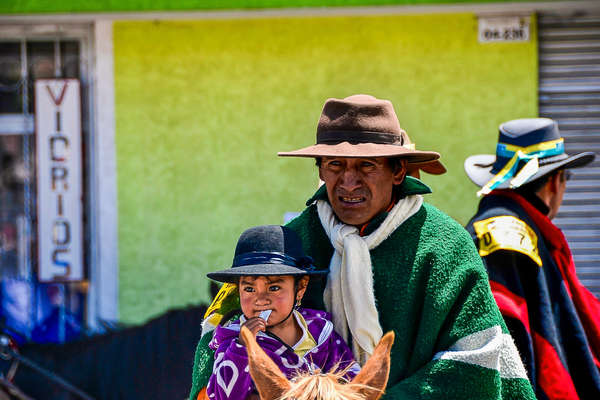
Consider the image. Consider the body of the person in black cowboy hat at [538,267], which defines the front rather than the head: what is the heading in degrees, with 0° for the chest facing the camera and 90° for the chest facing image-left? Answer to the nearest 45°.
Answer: approximately 225°

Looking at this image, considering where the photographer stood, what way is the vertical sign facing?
facing the viewer

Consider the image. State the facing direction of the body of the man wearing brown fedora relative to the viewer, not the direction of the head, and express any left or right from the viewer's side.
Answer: facing the viewer and to the left of the viewer

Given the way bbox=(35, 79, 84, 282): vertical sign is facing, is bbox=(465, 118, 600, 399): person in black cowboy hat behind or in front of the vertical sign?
in front

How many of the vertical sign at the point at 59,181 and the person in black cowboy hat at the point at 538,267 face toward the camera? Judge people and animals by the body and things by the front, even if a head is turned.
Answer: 1

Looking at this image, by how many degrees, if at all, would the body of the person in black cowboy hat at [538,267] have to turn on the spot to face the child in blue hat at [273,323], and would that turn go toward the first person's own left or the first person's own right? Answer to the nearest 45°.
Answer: approximately 180°

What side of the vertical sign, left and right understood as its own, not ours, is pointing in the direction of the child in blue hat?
front

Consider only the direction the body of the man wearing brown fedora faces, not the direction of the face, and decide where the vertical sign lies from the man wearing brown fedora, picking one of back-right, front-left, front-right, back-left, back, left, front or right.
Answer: right
